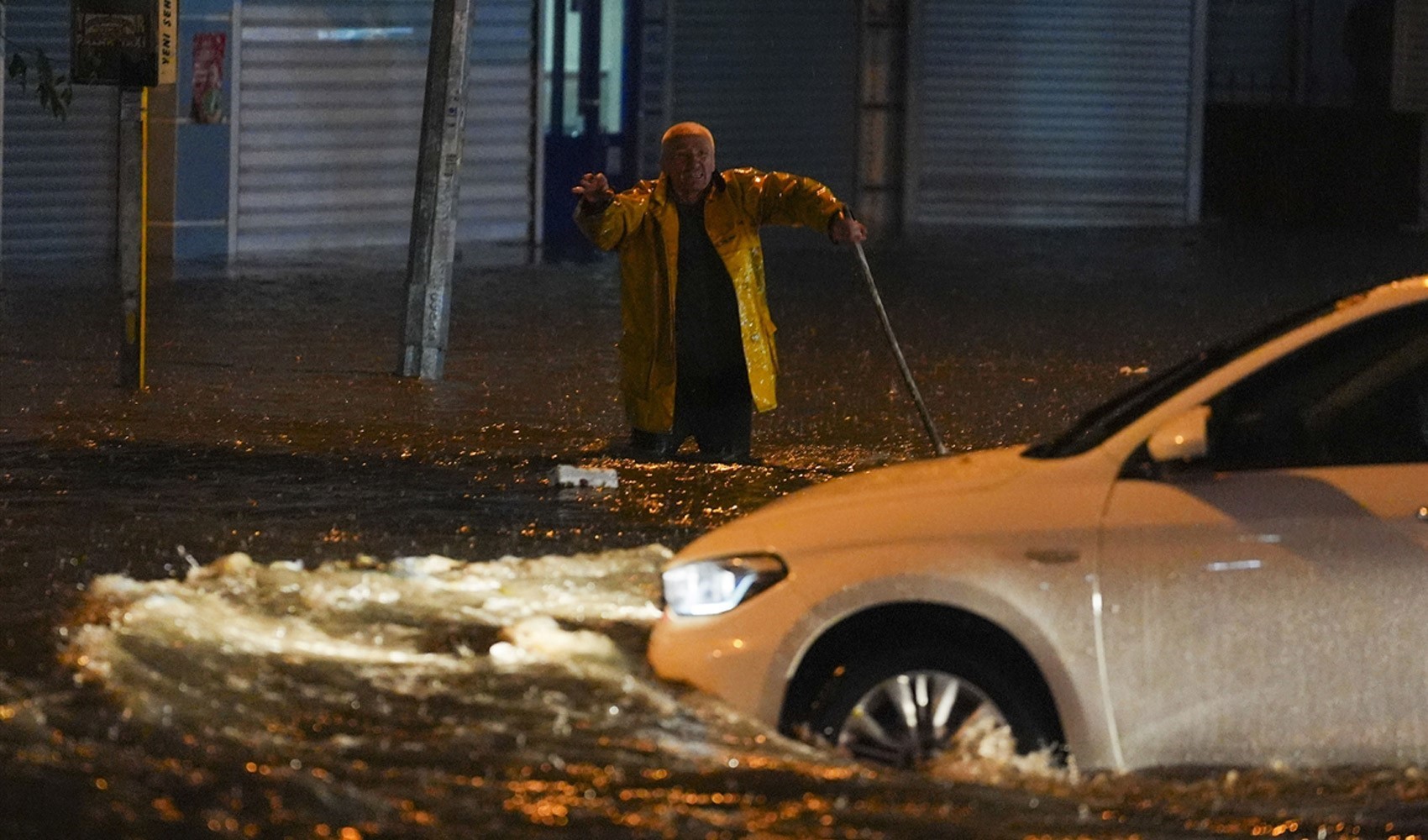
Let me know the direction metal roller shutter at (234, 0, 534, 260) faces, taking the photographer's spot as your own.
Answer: facing the viewer

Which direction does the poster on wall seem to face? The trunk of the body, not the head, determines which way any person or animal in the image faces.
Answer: toward the camera

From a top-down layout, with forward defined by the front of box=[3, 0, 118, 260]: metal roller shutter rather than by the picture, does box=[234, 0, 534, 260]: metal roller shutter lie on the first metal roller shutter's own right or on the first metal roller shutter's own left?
on the first metal roller shutter's own left

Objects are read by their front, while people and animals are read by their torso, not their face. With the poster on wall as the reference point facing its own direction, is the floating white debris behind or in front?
in front

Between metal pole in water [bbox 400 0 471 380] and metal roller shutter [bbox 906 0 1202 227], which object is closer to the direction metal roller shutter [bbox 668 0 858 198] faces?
the metal pole in water

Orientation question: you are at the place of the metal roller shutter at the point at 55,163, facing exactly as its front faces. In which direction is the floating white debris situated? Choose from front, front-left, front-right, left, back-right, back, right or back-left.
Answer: front

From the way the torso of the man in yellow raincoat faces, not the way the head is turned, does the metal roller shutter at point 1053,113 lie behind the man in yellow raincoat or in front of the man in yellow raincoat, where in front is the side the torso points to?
behind

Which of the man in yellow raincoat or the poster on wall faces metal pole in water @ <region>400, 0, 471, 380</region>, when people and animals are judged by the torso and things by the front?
the poster on wall

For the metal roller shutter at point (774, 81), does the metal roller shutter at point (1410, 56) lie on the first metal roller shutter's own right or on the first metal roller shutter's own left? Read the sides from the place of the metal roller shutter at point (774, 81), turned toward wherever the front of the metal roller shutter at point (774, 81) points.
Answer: on the first metal roller shutter's own left

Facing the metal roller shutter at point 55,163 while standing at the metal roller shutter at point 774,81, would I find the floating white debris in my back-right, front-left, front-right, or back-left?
front-left

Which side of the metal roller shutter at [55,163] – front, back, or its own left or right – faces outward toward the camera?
front

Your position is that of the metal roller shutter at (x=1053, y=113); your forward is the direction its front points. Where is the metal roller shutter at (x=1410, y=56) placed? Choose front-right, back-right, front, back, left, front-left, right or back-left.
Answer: back-left

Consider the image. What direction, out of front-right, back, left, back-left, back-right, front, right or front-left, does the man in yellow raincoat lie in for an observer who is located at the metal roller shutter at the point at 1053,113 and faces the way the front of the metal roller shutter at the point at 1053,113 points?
front

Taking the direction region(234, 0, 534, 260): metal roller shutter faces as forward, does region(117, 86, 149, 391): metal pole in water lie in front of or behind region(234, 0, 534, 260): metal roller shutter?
in front

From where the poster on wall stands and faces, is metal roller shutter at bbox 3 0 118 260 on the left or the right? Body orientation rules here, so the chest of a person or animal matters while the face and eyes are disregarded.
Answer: on its right

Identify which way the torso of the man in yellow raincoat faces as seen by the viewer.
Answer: toward the camera
